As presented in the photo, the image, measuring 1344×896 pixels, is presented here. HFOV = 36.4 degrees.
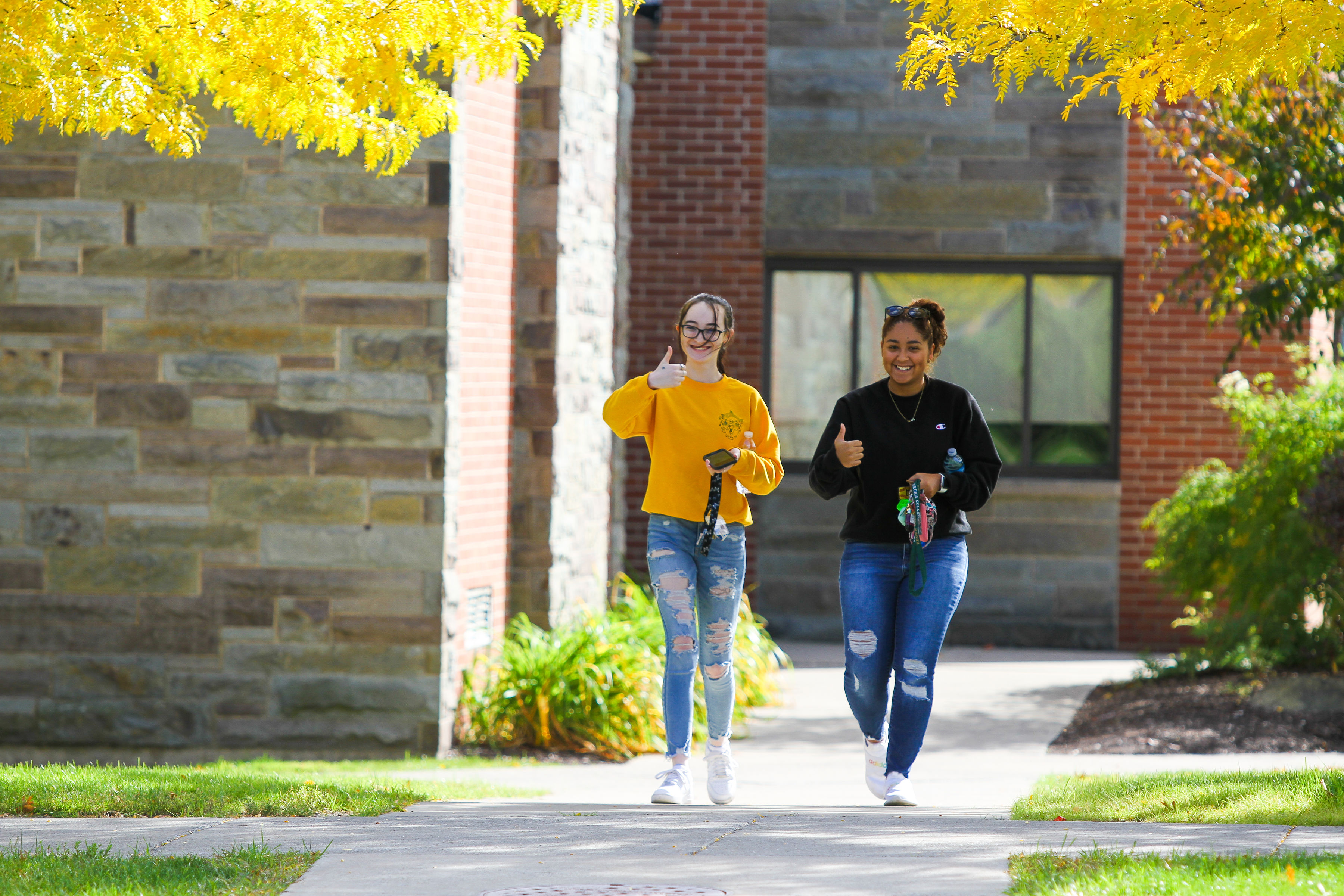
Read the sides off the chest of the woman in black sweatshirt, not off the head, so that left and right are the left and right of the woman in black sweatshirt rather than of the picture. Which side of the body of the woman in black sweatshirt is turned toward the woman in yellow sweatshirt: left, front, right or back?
right

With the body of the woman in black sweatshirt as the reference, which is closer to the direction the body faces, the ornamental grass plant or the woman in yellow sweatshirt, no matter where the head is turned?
the woman in yellow sweatshirt

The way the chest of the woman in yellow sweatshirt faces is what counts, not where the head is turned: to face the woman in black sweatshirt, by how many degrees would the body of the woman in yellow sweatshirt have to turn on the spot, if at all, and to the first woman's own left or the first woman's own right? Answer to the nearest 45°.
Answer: approximately 90° to the first woman's own left

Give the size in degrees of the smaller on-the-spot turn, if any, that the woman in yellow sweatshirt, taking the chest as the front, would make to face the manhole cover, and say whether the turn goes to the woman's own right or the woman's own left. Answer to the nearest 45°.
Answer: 0° — they already face it

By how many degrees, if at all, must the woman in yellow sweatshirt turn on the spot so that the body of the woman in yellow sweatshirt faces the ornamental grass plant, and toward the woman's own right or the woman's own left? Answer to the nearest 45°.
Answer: approximately 180°

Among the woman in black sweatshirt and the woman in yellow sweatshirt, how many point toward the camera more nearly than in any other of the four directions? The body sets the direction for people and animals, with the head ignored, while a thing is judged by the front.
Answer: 2

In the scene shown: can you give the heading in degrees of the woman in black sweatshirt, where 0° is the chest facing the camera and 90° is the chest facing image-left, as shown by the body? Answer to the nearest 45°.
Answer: approximately 0°
